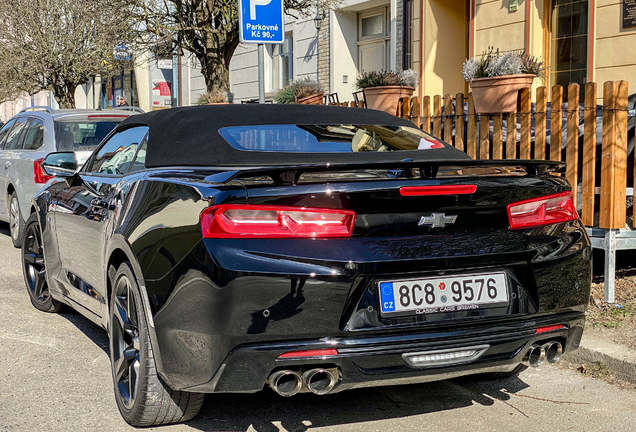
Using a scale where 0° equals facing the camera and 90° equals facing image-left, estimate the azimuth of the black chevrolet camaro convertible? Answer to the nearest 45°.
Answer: approximately 135°

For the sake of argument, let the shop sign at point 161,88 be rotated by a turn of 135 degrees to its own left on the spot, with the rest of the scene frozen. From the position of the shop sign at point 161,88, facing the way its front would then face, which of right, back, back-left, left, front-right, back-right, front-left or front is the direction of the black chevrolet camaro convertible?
back-right

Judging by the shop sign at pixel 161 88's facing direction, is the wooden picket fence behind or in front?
in front

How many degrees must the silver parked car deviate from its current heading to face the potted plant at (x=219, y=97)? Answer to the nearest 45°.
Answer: approximately 90° to its right

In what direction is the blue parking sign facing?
toward the camera

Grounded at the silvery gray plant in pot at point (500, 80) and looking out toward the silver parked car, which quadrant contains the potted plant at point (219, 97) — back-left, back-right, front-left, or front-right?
front-right

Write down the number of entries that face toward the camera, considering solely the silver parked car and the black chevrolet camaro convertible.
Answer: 0

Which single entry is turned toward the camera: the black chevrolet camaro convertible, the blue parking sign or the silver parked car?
the blue parking sign

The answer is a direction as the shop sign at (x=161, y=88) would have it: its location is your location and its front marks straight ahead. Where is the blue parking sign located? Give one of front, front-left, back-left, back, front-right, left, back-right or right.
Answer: front

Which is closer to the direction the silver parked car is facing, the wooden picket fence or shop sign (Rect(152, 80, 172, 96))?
the shop sign

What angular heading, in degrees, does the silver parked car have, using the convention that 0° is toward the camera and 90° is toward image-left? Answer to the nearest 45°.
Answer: approximately 135°

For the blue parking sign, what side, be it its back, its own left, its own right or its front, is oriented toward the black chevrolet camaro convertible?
front

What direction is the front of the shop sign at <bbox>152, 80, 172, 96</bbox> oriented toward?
toward the camera

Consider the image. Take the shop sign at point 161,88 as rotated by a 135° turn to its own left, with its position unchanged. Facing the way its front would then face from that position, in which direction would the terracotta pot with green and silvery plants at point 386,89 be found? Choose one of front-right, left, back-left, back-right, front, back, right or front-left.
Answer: back-right
